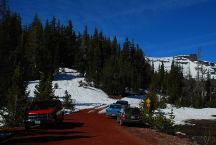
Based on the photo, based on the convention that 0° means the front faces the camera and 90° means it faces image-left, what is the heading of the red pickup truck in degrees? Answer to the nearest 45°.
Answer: approximately 45°

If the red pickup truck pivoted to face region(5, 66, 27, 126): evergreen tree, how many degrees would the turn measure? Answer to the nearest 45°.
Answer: approximately 90° to its right

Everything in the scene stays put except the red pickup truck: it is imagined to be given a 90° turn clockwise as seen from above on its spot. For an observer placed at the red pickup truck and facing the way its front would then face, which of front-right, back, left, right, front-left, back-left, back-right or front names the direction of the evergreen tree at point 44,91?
front-right

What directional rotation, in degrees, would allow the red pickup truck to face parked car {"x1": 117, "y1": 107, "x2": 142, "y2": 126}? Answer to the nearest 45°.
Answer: approximately 180°

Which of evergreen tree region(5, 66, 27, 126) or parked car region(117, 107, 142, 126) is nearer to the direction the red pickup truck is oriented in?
the evergreen tree

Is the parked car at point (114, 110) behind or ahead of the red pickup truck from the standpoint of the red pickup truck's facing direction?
behind

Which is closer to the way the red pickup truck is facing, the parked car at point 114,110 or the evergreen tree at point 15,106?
the evergreen tree
